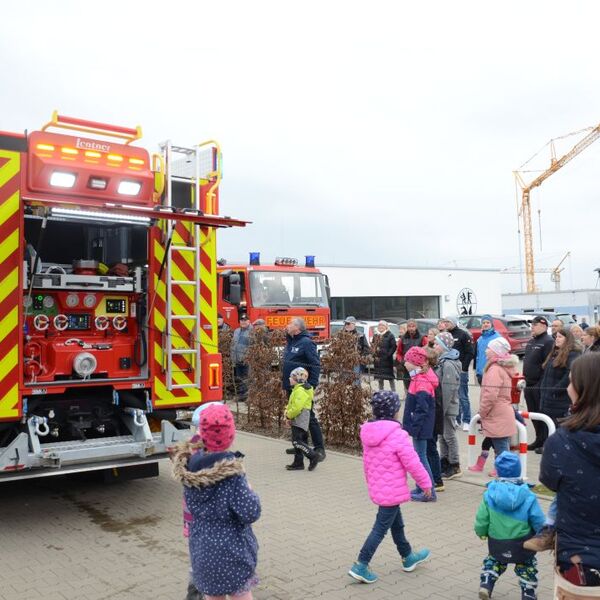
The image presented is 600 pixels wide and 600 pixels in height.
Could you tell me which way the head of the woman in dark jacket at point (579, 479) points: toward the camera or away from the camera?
away from the camera

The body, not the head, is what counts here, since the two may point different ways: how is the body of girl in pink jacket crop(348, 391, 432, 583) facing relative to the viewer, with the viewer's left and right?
facing away from the viewer and to the right of the viewer

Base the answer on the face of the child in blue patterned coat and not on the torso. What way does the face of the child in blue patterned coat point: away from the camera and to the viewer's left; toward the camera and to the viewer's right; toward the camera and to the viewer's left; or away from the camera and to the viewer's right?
away from the camera and to the viewer's left

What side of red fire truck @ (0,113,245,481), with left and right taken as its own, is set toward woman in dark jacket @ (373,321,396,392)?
right

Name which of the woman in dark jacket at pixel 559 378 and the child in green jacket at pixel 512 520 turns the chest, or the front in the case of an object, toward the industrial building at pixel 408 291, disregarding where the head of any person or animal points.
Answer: the child in green jacket

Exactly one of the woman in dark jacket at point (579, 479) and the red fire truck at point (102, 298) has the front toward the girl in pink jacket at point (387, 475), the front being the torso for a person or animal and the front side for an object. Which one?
the woman in dark jacket

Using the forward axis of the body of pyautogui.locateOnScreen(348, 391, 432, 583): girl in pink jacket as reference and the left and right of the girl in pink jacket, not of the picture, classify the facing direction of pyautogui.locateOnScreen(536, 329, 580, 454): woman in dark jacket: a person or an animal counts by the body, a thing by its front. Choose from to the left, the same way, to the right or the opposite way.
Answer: the opposite way

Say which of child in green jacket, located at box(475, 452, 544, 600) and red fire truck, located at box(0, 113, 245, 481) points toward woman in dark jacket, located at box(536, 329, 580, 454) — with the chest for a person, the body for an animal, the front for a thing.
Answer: the child in green jacket

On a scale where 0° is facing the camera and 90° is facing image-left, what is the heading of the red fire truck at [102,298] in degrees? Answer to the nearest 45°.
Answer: approximately 135°

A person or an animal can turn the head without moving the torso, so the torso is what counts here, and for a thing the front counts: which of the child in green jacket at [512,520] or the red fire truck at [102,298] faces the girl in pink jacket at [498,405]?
the child in green jacket

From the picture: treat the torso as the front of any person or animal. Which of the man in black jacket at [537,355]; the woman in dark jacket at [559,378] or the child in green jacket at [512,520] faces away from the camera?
the child in green jacket

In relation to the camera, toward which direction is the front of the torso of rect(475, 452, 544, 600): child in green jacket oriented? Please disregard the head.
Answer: away from the camera

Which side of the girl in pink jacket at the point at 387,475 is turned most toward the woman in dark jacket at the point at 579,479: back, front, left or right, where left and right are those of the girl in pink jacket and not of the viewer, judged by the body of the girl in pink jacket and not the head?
right

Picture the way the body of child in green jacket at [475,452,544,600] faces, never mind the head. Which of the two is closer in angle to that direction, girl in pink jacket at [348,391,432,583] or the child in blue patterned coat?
the girl in pink jacket

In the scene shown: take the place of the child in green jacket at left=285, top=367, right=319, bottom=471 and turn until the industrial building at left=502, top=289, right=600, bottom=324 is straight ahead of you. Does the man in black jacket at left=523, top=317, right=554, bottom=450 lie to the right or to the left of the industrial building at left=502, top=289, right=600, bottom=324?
right

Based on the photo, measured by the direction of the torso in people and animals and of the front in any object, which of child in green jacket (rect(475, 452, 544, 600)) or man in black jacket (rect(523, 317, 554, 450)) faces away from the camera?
the child in green jacket

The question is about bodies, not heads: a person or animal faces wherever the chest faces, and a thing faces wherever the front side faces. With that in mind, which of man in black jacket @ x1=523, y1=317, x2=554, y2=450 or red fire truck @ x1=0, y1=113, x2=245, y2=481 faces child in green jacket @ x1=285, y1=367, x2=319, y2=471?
the man in black jacket

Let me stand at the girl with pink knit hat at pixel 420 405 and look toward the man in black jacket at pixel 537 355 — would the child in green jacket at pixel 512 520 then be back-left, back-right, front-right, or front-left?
back-right
